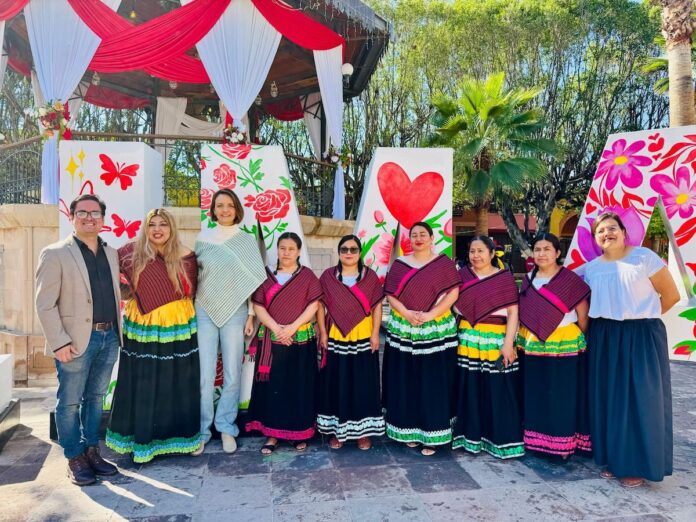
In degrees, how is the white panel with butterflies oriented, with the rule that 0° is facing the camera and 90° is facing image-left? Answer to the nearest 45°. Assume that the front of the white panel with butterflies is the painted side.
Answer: approximately 0°

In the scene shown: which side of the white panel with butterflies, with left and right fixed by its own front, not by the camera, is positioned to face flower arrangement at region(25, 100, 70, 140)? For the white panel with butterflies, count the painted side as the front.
back

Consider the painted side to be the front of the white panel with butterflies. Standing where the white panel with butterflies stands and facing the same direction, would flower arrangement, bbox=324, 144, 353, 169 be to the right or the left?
on its left

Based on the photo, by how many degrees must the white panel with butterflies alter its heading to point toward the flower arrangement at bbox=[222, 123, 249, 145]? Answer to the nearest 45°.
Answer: approximately 135° to its left

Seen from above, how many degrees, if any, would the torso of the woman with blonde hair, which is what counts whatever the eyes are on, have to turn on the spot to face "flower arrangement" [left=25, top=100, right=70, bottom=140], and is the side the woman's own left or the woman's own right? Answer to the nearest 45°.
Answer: approximately 180°

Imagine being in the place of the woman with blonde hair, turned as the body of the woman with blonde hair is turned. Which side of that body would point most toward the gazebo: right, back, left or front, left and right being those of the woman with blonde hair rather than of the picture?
back

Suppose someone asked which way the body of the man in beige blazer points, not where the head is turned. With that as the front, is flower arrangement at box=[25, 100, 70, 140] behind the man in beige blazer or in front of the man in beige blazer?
behind
